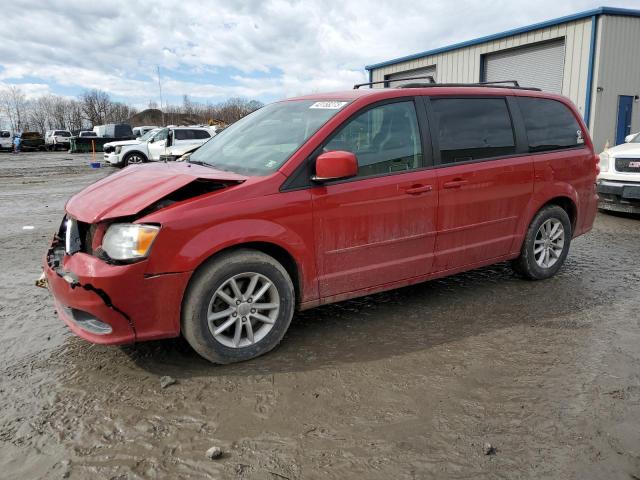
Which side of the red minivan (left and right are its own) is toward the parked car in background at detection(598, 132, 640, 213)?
back

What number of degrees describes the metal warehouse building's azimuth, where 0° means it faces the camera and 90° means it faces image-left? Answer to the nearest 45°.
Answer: approximately 45°

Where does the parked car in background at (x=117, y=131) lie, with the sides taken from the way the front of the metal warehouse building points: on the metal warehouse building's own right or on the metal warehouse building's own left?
on the metal warehouse building's own right

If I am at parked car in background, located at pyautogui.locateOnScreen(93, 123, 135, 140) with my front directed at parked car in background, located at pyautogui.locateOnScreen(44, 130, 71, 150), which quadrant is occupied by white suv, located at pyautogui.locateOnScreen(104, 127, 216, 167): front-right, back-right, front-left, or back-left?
back-left

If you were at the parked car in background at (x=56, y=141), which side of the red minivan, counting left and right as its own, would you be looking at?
right

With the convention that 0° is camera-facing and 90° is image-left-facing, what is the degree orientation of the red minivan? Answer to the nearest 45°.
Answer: approximately 45°

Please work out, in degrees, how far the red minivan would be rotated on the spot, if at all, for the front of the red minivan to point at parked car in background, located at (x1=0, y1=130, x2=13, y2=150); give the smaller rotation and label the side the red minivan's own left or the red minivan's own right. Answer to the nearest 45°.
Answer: approximately 90° to the red minivan's own right

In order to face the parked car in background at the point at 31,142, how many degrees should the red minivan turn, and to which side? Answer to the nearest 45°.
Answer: approximately 90° to its right
